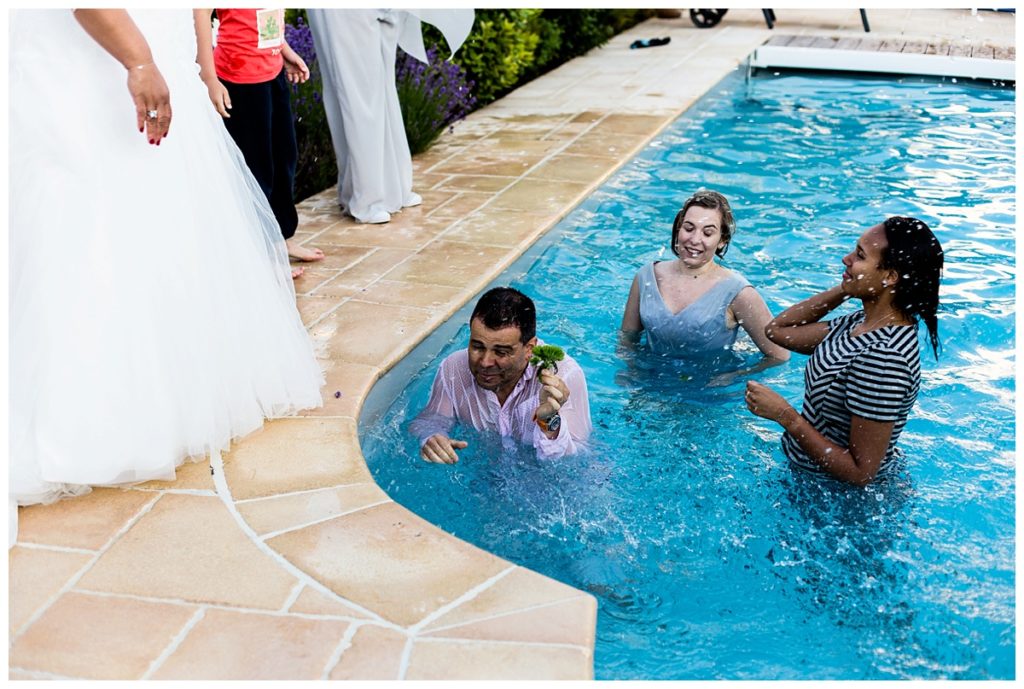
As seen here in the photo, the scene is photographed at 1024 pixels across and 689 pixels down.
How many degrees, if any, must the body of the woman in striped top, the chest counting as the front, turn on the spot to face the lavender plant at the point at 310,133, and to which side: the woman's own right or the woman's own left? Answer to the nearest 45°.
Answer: approximately 45° to the woman's own right

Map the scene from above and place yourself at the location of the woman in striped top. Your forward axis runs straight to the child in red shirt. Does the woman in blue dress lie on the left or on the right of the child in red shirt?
right

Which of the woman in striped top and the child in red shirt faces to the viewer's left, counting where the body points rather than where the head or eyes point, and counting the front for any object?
the woman in striped top

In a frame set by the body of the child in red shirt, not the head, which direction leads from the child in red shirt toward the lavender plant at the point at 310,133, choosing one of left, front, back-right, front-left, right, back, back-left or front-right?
back-left

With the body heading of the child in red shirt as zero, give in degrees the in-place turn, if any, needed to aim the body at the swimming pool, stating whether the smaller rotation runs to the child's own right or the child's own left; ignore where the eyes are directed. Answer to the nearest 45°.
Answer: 0° — they already face it

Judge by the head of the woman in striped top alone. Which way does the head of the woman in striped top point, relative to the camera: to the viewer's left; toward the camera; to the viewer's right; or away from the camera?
to the viewer's left

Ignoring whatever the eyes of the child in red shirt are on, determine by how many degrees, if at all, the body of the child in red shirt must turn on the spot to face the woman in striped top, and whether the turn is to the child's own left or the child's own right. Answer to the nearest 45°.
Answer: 0° — they already face them

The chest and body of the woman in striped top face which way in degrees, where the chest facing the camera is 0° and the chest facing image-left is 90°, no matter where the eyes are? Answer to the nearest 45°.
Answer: approximately 90°

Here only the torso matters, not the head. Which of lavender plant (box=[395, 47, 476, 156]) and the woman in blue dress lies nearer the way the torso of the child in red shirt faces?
the woman in blue dress

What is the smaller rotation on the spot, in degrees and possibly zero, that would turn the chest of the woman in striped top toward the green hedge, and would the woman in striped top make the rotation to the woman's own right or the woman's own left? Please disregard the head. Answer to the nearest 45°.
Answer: approximately 45° to the woman's own right

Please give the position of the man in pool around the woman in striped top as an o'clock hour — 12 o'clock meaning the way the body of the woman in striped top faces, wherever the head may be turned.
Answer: The man in pool is roughly at 12 o'clock from the woman in striped top.

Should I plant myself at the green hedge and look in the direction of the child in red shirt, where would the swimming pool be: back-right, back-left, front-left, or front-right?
front-left

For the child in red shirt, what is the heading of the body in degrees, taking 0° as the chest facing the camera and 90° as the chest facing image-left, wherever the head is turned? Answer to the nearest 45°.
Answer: approximately 315°

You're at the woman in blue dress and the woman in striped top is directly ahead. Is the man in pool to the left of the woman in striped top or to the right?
right

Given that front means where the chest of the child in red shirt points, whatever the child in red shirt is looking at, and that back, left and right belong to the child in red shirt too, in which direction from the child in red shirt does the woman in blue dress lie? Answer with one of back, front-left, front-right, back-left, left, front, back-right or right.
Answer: front

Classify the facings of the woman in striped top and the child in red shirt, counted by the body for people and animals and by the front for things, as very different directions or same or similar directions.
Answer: very different directions
